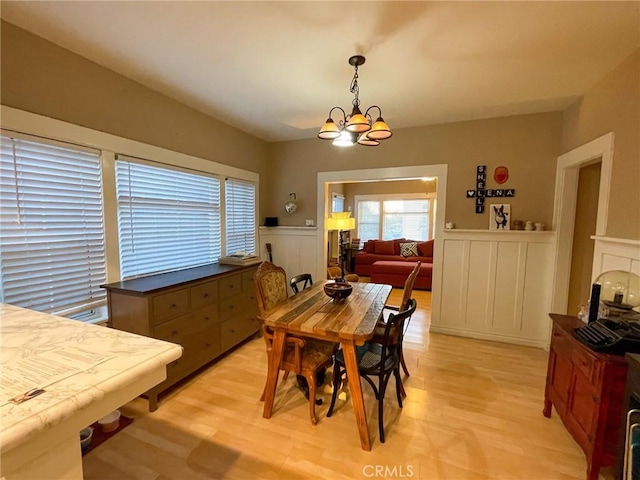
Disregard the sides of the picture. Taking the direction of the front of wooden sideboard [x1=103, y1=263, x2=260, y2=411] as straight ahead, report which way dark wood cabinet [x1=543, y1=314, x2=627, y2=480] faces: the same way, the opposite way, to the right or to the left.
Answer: the opposite way

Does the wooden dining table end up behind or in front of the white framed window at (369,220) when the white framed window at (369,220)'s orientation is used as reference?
in front

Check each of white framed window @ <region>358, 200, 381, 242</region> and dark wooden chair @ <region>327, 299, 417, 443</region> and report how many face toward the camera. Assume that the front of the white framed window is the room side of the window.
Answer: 1

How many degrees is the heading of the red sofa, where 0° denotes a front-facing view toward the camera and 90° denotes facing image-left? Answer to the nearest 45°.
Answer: approximately 0°

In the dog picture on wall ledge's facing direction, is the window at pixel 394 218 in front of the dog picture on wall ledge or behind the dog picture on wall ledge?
behind

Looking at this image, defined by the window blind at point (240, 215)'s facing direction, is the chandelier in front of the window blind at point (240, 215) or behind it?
in front

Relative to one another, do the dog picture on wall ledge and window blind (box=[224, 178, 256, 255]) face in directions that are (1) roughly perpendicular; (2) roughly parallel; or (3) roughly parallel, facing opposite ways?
roughly perpendicular

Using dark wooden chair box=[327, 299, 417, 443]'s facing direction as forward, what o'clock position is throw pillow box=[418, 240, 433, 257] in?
The throw pillow is roughly at 2 o'clock from the dark wooden chair.

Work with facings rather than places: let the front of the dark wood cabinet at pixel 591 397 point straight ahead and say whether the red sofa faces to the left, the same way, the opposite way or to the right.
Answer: to the left

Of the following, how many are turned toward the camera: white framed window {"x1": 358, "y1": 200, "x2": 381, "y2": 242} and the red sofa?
2

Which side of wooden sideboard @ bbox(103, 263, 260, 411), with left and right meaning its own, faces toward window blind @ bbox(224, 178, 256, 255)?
left

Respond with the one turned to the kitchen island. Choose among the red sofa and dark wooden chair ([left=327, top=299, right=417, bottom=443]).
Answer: the red sofa

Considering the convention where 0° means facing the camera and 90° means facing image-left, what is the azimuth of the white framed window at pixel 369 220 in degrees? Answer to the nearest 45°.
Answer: approximately 0°

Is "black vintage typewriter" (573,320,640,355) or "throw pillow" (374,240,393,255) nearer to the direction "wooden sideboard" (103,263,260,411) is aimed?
the black vintage typewriter
